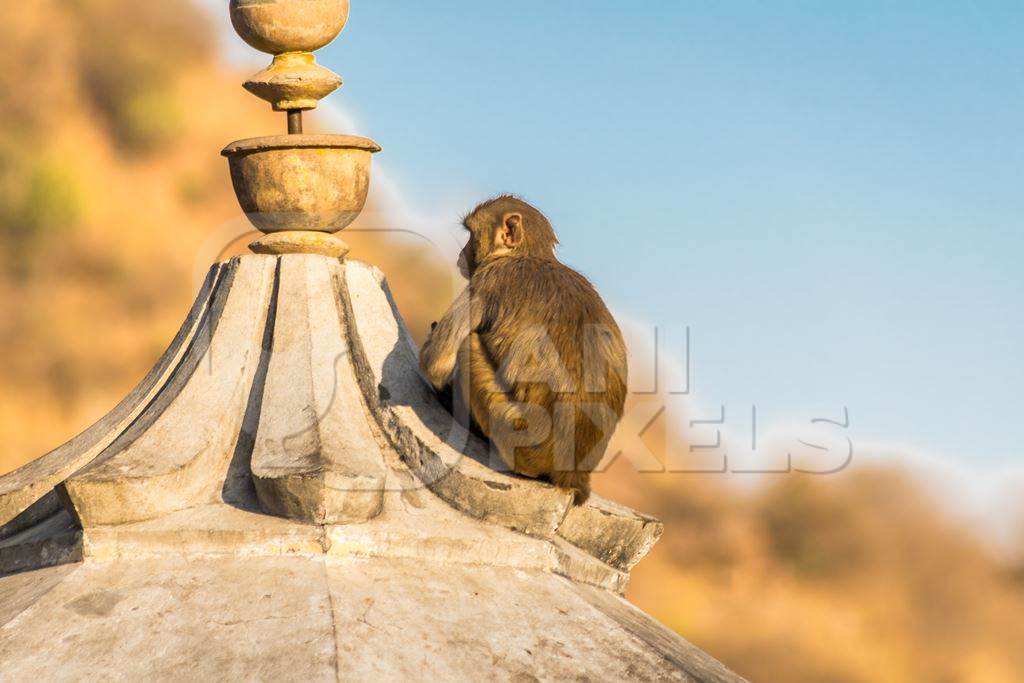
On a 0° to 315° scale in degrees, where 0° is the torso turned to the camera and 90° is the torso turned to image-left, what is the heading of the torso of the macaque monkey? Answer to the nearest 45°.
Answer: approximately 135°
